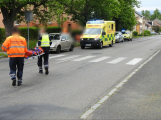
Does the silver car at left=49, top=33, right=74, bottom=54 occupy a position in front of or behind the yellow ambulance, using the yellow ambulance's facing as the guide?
in front

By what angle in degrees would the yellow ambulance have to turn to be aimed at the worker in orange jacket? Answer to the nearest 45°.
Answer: approximately 45° to its left

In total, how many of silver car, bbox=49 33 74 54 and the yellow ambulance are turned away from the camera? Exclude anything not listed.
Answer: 0

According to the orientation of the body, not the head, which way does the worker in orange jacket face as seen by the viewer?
away from the camera

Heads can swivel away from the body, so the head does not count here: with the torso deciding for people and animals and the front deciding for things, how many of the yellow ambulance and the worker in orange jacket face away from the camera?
1

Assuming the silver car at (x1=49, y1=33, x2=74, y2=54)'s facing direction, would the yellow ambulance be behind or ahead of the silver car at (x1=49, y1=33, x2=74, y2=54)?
behind

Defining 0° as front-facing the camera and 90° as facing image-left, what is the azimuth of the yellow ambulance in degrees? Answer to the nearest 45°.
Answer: approximately 45°

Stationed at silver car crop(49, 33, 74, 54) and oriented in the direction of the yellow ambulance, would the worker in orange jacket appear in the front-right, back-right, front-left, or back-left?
back-right

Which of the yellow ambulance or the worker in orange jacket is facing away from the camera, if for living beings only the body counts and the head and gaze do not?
the worker in orange jacket

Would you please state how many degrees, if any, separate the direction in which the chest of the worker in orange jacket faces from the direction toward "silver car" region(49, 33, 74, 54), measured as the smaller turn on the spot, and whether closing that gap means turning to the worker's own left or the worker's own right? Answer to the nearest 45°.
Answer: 0° — they already face it

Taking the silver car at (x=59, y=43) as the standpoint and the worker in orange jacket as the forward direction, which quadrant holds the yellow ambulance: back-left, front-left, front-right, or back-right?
back-left
